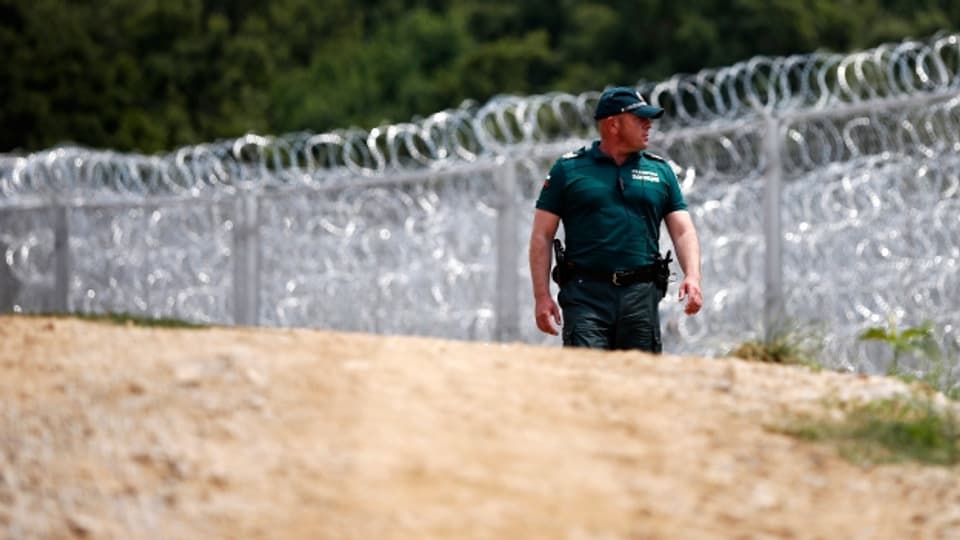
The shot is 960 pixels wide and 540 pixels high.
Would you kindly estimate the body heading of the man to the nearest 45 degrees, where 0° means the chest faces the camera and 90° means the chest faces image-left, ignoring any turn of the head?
approximately 0°

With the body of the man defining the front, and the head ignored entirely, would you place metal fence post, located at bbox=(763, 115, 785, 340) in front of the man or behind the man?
behind

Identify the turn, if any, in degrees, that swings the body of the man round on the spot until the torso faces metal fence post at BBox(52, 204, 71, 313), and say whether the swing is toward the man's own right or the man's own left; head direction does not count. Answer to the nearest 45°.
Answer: approximately 135° to the man's own right

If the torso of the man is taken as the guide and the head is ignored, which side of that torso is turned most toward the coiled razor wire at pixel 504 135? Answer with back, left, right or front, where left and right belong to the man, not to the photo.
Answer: back

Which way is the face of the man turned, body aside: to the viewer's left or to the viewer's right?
to the viewer's right

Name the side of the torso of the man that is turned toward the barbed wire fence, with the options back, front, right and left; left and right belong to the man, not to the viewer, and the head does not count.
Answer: back

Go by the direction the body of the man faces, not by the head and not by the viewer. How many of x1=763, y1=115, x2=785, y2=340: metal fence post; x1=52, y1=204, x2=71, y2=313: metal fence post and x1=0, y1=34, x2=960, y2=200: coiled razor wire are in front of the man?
0

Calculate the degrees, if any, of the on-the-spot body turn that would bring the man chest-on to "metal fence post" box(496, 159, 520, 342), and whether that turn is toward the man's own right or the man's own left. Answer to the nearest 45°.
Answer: approximately 180°
